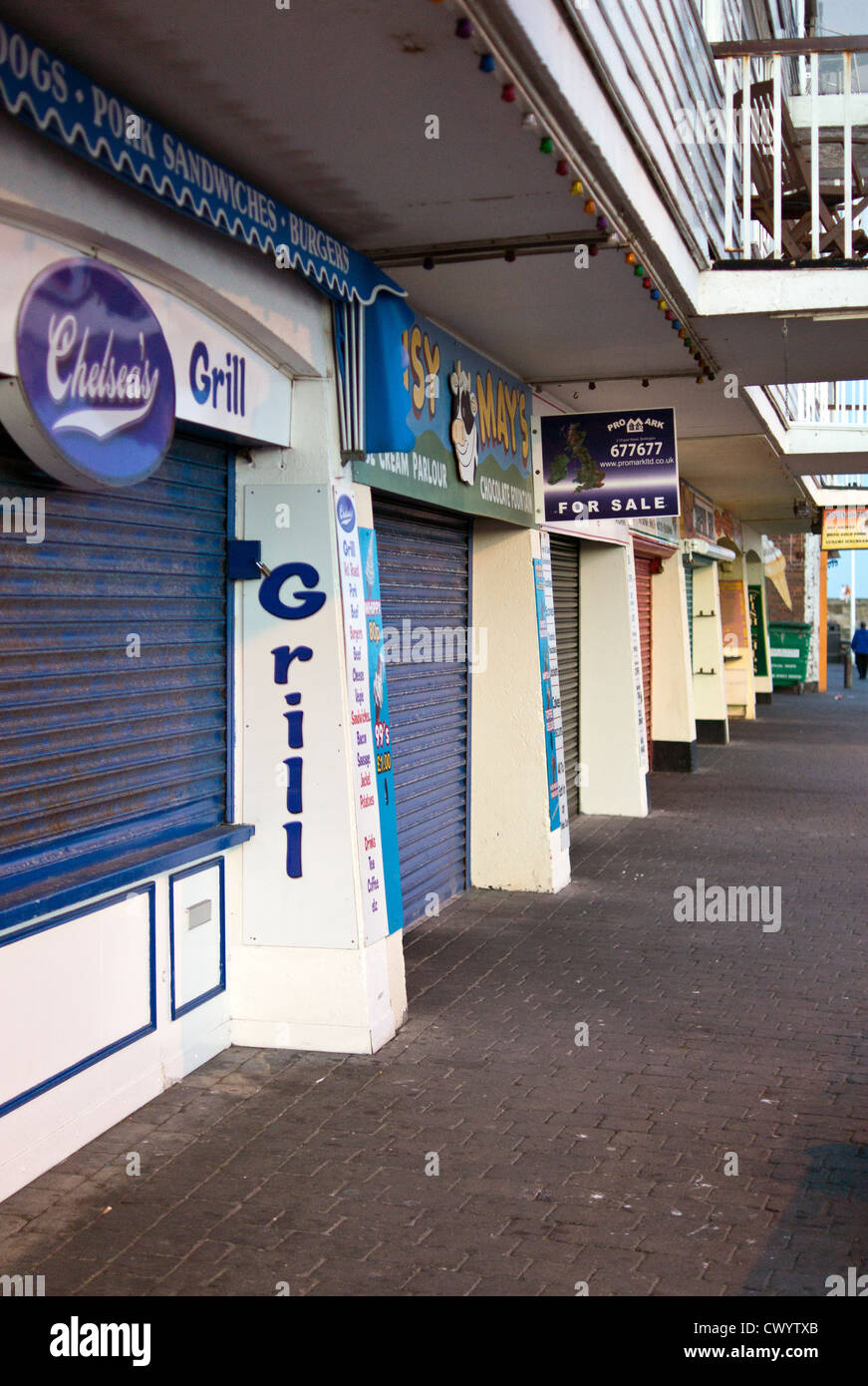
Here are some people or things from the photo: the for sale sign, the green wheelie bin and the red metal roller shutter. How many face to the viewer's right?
1

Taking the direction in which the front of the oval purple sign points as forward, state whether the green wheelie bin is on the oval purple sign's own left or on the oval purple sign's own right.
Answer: on the oval purple sign's own left

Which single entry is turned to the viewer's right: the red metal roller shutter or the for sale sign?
the red metal roller shutter

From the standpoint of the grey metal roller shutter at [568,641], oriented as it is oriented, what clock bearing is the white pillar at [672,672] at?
The white pillar is roughly at 8 o'clock from the grey metal roller shutter.

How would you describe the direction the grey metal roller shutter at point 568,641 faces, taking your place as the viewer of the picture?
facing the viewer and to the right of the viewer

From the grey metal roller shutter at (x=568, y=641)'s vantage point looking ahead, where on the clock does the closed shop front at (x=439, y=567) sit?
The closed shop front is roughly at 2 o'clock from the grey metal roller shutter.

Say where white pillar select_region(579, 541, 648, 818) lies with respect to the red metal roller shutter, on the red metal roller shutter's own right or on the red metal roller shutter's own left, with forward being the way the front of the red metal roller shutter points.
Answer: on the red metal roller shutter's own right

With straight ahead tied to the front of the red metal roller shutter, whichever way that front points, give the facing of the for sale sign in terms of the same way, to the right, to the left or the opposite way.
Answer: to the right

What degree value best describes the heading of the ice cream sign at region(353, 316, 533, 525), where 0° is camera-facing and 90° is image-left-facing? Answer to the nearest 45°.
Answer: approximately 315°

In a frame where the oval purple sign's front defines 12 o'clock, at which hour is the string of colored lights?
The string of colored lights is roughly at 10 o'clock from the oval purple sign.

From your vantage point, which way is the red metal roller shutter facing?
to the viewer's right

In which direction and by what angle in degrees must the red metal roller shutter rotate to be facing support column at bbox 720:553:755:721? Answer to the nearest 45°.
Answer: approximately 90° to its left

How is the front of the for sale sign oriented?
toward the camera

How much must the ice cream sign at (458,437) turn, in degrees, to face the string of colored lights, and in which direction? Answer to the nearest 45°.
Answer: approximately 45° to its right

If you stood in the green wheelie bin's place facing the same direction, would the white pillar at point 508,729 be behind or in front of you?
in front
